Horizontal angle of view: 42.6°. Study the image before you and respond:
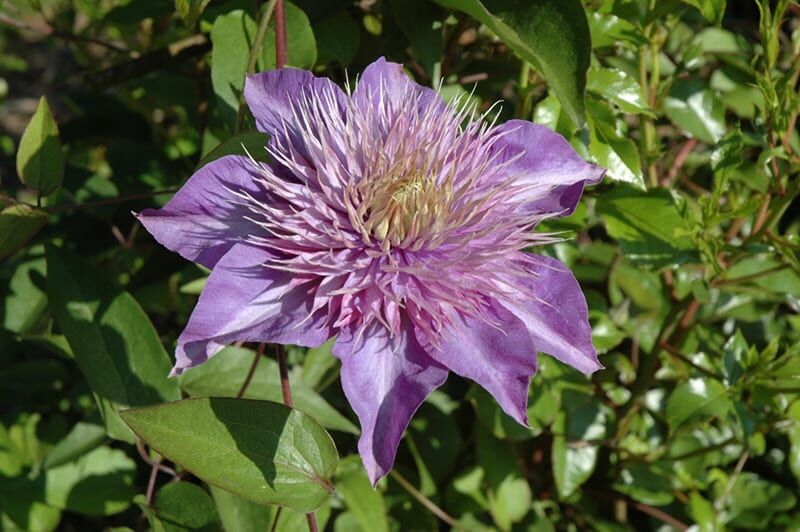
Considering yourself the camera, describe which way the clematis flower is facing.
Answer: facing the viewer
